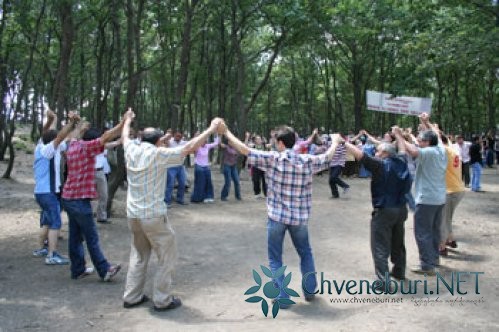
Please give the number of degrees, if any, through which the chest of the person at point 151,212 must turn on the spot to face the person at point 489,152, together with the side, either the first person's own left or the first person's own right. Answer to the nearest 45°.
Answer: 0° — they already face them

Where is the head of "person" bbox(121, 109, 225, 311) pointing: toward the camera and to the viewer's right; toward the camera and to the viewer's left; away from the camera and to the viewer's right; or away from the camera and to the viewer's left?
away from the camera and to the viewer's right

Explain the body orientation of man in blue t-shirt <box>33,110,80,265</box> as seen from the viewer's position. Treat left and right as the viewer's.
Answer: facing to the right of the viewer

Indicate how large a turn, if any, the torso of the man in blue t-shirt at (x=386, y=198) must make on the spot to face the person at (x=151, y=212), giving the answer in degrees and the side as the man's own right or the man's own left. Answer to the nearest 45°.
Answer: approximately 90° to the man's own left

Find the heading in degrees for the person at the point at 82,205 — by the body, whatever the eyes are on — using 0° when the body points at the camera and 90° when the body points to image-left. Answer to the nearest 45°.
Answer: approximately 225°

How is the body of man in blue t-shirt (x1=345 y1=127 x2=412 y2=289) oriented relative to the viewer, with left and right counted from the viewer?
facing away from the viewer and to the left of the viewer
